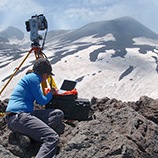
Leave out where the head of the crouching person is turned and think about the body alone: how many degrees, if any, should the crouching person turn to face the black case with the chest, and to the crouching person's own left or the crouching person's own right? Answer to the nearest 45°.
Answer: approximately 45° to the crouching person's own left

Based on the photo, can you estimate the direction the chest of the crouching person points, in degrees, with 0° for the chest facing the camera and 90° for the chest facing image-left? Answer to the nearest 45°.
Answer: approximately 270°

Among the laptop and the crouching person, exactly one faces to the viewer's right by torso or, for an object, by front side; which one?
the crouching person

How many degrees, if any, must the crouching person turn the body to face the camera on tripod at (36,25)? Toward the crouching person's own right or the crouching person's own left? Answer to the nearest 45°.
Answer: approximately 90° to the crouching person's own left

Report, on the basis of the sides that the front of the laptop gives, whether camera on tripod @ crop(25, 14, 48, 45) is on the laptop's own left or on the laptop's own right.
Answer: on the laptop's own right

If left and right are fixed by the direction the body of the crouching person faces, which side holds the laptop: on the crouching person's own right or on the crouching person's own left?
on the crouching person's own left

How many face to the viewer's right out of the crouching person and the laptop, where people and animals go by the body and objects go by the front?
1

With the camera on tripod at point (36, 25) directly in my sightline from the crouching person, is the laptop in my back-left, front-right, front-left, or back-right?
front-right

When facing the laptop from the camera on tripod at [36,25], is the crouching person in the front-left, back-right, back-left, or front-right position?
front-right

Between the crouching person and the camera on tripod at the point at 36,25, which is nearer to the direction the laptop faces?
the crouching person

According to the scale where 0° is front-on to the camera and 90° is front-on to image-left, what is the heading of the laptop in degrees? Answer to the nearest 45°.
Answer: approximately 45°
